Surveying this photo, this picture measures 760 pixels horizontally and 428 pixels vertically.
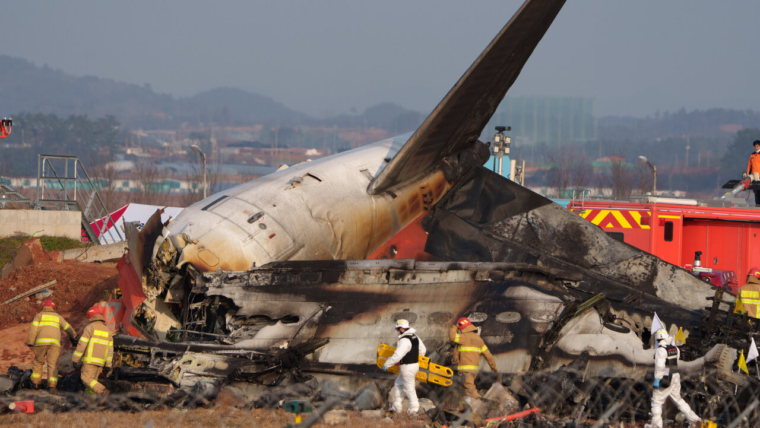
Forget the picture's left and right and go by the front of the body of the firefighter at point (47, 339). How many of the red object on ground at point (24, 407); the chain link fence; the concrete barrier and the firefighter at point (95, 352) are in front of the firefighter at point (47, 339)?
1

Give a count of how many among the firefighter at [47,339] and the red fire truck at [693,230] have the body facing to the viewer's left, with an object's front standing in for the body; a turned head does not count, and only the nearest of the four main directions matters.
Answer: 0

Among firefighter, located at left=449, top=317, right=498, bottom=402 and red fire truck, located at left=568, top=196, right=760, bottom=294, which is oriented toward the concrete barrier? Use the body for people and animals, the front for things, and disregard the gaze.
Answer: the firefighter
